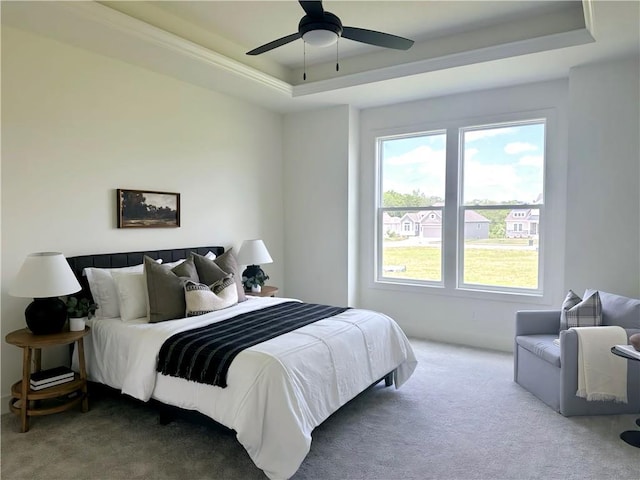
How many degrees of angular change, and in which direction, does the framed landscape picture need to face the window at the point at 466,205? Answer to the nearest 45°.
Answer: approximately 45° to its left

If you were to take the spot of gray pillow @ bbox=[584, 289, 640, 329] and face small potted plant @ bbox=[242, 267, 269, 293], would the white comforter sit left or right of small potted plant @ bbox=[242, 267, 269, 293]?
left

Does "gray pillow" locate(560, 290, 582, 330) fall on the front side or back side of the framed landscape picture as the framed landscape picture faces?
on the front side

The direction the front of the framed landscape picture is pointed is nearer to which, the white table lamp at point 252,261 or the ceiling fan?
the ceiling fan

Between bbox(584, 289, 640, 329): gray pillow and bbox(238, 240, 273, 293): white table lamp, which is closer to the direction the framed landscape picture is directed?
the gray pillow

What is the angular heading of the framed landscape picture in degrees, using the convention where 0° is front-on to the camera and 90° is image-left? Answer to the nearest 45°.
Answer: approximately 315°

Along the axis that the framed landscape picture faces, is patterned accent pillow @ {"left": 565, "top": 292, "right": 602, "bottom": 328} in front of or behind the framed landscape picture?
in front

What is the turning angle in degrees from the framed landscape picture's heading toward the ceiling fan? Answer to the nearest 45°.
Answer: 0° — it already faces it

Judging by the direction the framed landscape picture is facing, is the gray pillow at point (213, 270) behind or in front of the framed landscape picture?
in front
